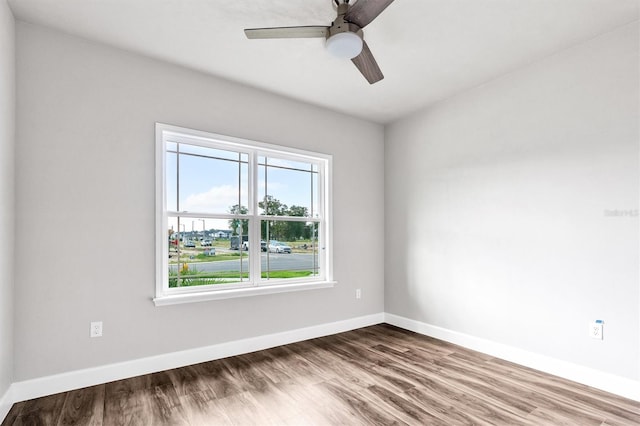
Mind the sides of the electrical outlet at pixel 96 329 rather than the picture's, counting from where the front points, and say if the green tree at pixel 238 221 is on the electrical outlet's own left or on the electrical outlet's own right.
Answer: on the electrical outlet's own left

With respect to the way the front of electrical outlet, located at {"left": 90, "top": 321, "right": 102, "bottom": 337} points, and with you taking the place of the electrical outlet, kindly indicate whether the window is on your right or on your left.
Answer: on your left

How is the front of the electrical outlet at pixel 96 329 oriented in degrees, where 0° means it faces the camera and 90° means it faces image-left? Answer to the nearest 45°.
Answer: approximately 0°

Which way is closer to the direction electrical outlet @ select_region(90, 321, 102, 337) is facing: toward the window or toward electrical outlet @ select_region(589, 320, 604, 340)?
the electrical outlet

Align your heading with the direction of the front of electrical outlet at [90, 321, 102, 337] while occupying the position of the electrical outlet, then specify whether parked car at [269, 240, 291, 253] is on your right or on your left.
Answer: on your left

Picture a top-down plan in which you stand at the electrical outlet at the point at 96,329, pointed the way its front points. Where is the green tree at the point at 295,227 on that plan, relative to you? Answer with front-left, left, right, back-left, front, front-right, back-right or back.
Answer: left

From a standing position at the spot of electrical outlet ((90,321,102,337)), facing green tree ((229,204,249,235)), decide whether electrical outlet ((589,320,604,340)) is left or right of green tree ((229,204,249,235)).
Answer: right
